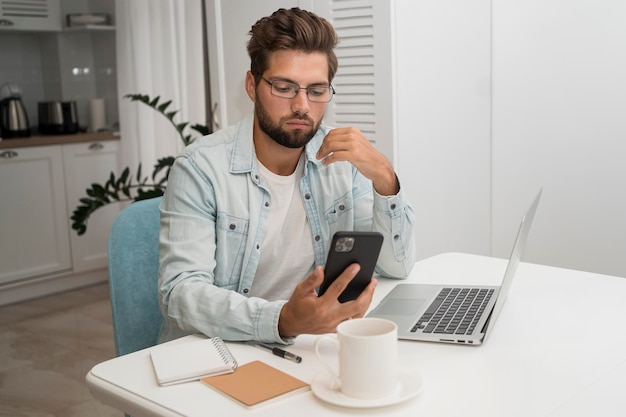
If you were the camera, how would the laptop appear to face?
facing to the left of the viewer

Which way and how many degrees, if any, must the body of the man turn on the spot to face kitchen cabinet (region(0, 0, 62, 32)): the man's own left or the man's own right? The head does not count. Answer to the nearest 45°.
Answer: approximately 180°

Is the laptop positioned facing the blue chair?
yes

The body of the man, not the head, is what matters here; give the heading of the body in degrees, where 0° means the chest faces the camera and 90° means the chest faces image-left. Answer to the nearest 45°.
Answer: approximately 315°

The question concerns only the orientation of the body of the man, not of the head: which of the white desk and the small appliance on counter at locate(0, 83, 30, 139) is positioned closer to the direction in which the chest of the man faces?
the white desk

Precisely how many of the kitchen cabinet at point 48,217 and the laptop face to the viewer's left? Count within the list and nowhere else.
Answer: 1

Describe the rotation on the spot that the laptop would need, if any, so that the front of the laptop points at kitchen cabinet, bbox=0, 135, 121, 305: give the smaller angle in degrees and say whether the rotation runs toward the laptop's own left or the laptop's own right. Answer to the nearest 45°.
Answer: approximately 45° to the laptop's own right

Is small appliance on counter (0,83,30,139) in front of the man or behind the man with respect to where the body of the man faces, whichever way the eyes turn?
behind
